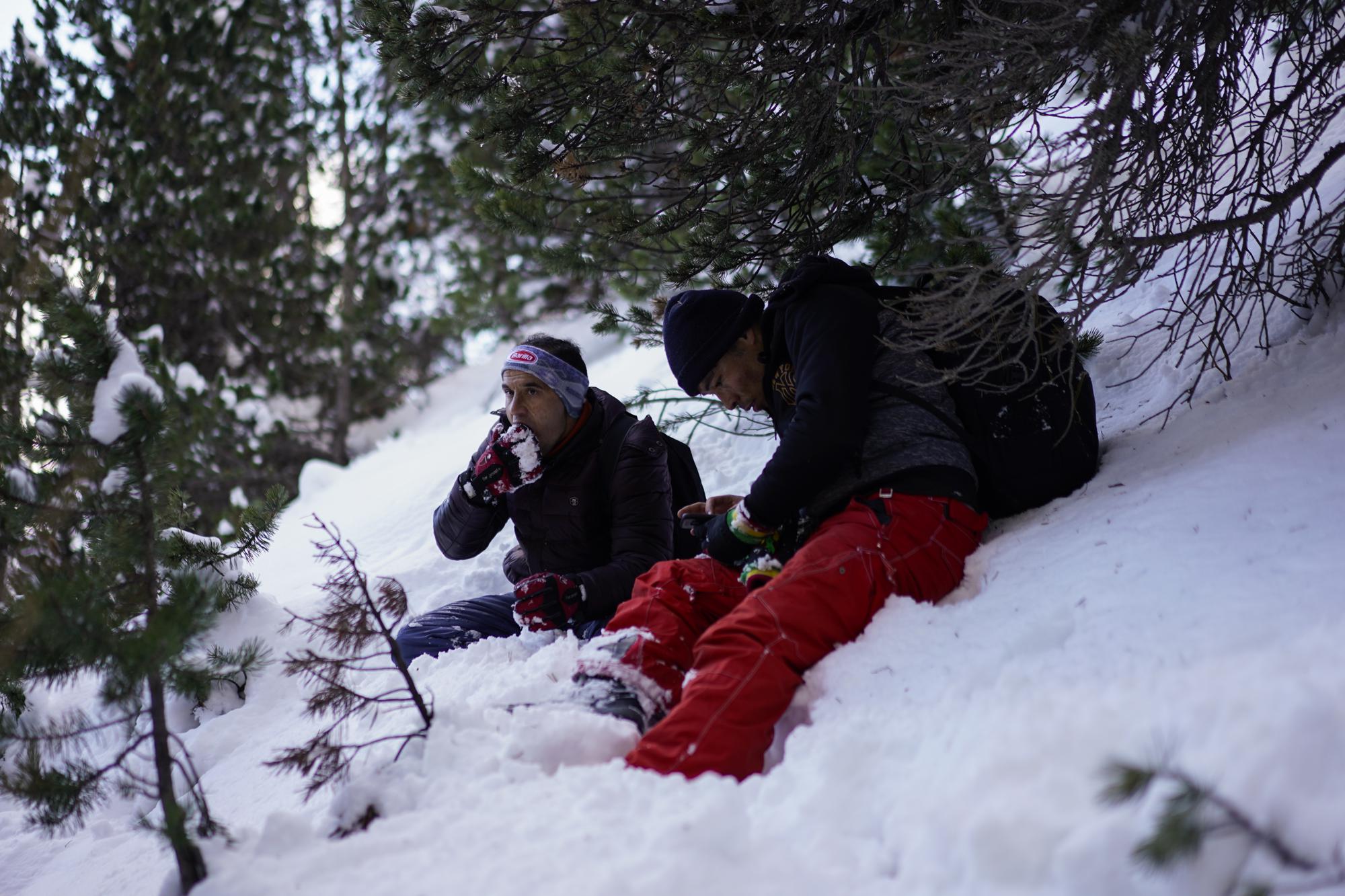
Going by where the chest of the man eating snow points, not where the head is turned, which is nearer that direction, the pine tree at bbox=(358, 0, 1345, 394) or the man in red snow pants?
the man in red snow pants

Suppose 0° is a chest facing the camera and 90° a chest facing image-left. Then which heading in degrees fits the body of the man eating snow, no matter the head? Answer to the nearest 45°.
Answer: approximately 45°

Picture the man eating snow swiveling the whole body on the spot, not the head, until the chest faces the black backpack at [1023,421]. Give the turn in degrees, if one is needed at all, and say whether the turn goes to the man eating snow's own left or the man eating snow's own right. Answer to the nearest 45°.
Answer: approximately 90° to the man eating snow's own left

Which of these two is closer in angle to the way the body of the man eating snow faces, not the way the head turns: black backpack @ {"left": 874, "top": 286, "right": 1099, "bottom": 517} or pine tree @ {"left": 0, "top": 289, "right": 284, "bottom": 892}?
the pine tree

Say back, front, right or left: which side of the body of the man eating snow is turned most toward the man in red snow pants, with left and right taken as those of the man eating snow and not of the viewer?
left
